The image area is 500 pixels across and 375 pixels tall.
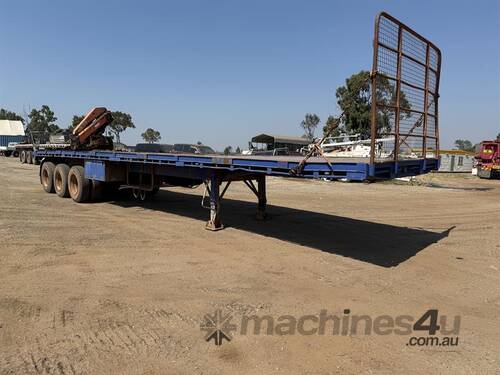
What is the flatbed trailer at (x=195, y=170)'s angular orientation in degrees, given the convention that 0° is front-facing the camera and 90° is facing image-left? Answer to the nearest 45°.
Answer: approximately 315°

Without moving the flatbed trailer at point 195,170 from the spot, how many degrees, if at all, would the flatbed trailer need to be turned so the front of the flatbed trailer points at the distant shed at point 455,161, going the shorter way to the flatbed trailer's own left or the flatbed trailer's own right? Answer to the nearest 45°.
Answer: approximately 90° to the flatbed trailer's own left

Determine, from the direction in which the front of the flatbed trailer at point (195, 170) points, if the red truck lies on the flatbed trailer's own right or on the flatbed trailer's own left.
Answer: on the flatbed trailer's own left

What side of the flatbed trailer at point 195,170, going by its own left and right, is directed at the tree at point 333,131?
left
